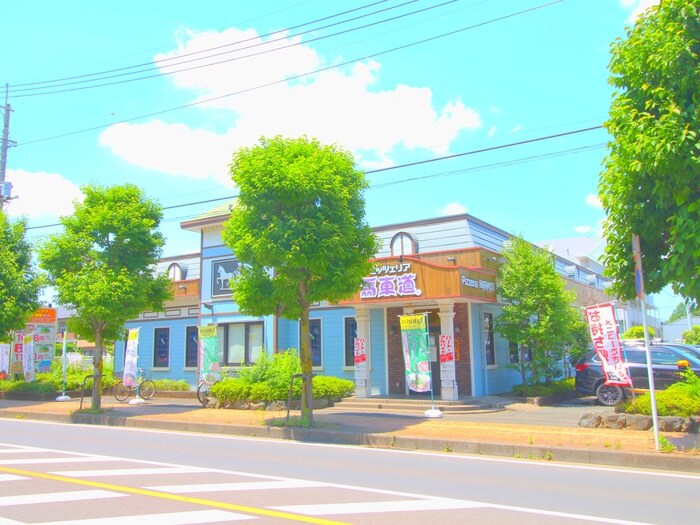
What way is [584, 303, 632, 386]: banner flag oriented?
toward the camera

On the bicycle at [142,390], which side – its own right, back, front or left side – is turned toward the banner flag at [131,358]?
right

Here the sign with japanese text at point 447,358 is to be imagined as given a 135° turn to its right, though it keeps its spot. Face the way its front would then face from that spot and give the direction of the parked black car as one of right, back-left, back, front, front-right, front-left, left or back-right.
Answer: back-right

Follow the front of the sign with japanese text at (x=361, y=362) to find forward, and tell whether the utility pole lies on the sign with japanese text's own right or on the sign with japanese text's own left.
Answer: on the sign with japanese text's own right

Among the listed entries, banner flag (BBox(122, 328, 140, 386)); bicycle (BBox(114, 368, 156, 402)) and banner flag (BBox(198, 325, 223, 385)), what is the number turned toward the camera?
2

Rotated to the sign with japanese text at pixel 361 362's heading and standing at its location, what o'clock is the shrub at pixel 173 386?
The shrub is roughly at 4 o'clock from the sign with japanese text.

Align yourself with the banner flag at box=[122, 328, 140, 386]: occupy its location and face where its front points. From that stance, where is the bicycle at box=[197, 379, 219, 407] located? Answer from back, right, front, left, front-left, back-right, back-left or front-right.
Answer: front-left

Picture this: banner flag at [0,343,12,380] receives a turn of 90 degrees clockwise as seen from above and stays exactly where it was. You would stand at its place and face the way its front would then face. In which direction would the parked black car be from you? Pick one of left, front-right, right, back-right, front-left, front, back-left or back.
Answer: back-left

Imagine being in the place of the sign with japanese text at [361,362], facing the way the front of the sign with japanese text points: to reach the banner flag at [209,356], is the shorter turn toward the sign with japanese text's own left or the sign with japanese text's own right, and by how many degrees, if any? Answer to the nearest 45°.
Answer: approximately 90° to the sign with japanese text's own right

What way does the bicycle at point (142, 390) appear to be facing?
to the viewer's right

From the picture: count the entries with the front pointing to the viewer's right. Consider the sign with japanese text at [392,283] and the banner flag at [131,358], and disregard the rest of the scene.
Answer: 0

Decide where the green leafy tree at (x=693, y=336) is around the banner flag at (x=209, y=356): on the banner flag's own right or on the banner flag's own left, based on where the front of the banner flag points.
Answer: on the banner flag's own left

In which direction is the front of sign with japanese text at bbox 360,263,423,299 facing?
toward the camera
